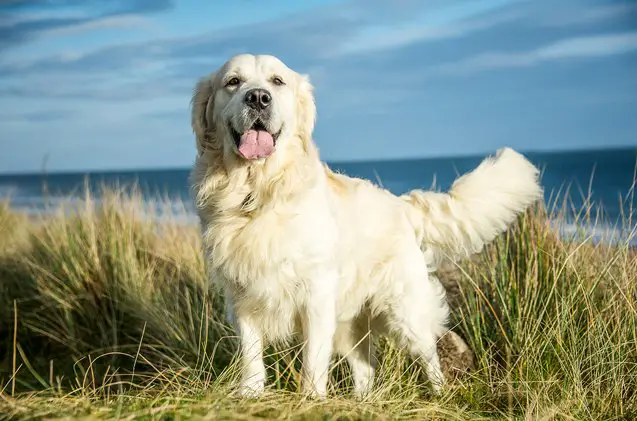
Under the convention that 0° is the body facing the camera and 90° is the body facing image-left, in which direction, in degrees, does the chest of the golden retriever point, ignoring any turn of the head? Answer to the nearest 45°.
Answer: approximately 45°
